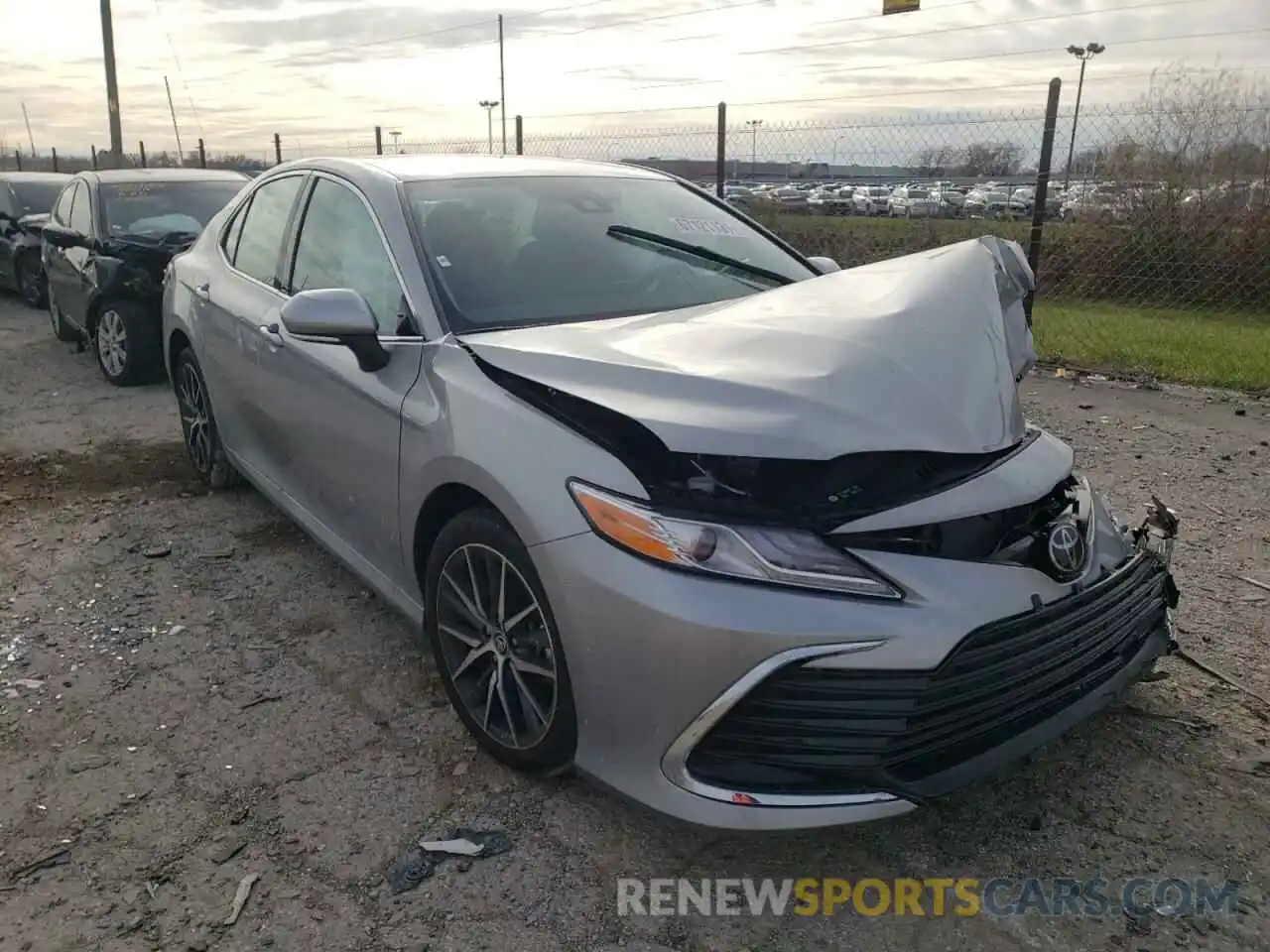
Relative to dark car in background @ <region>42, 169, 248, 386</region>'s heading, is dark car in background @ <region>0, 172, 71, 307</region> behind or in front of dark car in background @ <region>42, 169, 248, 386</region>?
behind

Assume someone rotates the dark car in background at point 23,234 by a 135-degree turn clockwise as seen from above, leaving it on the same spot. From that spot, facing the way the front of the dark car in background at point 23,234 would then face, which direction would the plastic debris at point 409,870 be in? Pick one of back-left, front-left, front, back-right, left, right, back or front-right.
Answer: left

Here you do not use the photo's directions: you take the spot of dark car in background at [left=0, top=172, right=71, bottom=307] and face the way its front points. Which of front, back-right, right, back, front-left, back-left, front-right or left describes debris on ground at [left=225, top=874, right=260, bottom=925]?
front-right

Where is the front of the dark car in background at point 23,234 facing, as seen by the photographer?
facing the viewer and to the right of the viewer

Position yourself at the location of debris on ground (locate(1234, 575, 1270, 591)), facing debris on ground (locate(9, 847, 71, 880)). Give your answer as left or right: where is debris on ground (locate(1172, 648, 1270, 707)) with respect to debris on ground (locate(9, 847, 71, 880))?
left

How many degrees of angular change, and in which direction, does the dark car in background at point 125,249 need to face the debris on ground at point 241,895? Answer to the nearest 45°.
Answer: approximately 45° to its right

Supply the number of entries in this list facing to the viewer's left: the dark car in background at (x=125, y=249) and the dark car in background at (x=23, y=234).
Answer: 0

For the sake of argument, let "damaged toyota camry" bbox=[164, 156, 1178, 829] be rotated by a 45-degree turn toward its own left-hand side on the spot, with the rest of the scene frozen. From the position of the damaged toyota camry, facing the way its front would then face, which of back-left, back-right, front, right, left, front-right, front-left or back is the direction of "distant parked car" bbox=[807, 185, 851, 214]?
left

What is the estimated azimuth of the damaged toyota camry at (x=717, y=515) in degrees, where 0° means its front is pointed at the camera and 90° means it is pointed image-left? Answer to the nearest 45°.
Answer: approximately 315°

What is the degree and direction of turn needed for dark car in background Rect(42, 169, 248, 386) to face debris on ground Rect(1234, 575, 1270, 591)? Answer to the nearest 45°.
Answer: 0° — it already faces it
